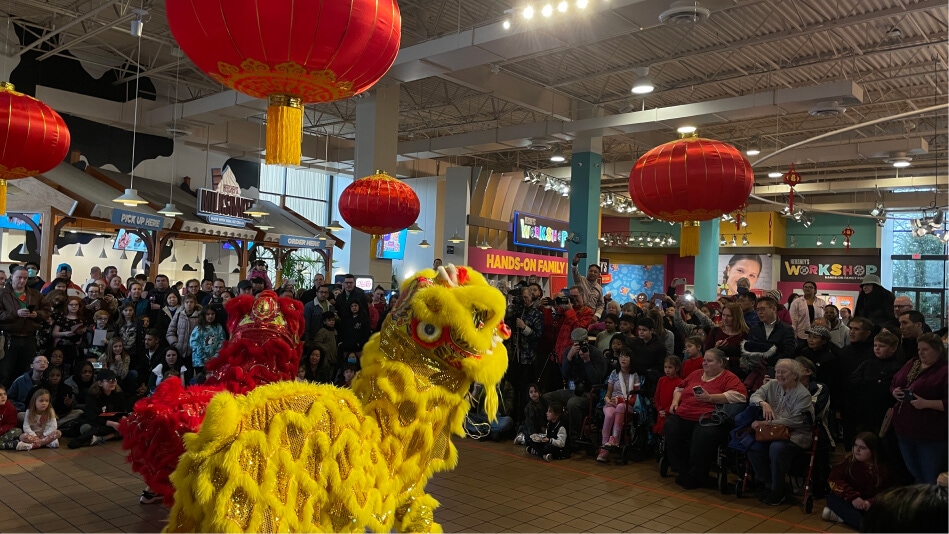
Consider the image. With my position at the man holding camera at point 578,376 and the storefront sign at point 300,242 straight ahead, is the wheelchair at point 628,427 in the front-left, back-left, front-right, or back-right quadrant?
back-right

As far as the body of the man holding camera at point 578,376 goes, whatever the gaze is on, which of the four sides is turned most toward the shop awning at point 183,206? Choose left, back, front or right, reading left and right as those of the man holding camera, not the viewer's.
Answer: right

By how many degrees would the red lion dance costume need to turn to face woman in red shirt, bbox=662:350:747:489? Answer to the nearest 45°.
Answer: approximately 45° to its right

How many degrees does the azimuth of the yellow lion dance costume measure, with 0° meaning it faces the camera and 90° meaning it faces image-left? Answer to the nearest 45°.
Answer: approximately 270°

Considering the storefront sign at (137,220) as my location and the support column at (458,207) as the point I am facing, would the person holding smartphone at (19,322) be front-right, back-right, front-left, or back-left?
back-right

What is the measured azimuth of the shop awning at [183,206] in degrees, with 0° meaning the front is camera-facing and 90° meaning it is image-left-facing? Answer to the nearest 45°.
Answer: approximately 315°

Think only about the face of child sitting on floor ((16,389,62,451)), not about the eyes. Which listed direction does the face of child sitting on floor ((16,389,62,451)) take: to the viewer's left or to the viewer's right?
to the viewer's right

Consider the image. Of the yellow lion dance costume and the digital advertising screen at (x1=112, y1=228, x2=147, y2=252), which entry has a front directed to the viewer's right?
the yellow lion dance costume
